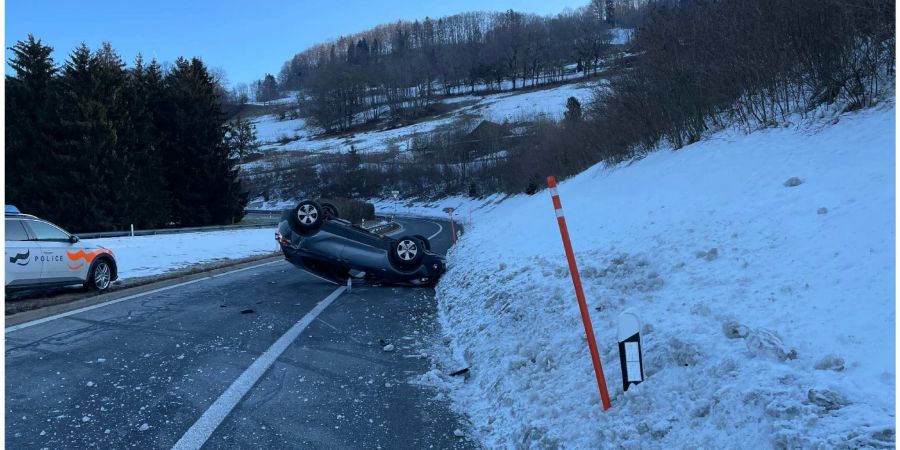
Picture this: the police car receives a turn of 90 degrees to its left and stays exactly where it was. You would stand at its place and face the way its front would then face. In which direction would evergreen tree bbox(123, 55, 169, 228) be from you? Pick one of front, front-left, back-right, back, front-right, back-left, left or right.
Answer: front-right

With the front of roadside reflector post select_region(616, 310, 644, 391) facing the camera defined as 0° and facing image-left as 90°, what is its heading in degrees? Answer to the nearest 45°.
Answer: approximately 0°

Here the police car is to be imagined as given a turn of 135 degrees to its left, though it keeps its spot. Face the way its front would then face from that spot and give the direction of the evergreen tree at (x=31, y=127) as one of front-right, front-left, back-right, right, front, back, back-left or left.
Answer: right

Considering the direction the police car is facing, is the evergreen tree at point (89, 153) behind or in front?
in front

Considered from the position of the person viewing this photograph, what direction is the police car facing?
facing away from the viewer and to the right of the viewer
